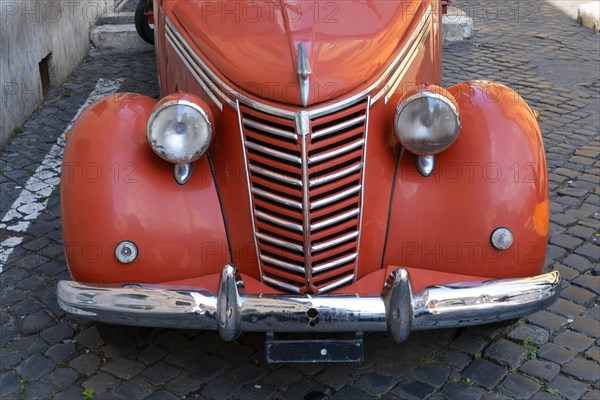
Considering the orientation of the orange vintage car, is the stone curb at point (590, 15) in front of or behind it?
behind

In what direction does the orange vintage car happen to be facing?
toward the camera
